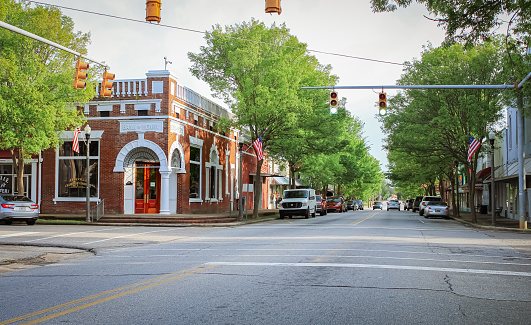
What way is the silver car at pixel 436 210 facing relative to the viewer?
away from the camera

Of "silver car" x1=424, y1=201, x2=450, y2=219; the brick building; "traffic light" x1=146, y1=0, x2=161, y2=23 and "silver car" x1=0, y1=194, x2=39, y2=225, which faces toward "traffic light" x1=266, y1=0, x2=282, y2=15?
the brick building

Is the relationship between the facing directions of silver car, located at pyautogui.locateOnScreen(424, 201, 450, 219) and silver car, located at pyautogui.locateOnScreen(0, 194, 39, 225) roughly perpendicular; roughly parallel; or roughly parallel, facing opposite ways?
roughly perpendicular

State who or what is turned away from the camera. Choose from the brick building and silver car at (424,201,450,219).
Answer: the silver car

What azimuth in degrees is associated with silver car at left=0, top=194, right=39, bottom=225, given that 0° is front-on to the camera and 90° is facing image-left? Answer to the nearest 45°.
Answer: approximately 135°

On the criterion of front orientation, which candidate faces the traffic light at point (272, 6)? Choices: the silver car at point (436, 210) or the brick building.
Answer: the brick building

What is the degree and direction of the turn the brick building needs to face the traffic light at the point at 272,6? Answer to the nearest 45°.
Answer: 0° — it already faces it

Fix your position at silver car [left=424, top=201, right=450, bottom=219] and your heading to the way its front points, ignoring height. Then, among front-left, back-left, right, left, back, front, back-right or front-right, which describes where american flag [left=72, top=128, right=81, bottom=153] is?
back-left
